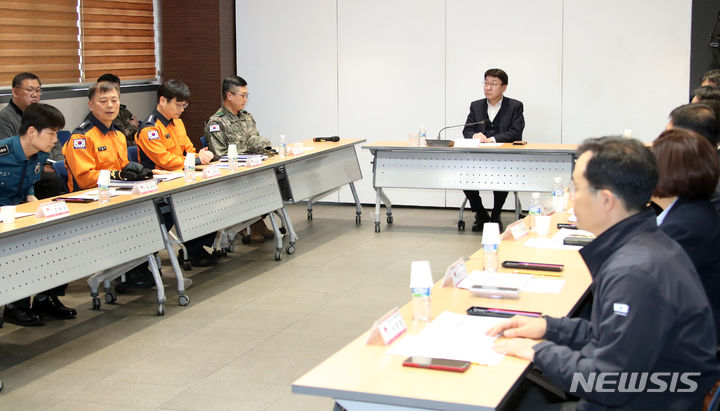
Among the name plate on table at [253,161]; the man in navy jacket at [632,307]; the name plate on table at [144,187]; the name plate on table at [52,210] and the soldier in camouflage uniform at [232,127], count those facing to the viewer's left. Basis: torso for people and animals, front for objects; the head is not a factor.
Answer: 1

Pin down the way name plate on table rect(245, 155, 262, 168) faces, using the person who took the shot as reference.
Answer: facing the viewer and to the right of the viewer

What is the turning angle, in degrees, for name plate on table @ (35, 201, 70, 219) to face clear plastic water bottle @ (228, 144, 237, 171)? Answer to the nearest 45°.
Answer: approximately 90° to its left

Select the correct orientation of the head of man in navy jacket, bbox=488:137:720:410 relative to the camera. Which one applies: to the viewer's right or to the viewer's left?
to the viewer's left

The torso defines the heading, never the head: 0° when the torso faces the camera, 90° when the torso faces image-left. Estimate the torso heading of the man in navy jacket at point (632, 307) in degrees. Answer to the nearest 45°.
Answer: approximately 90°

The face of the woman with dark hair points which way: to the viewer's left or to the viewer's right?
to the viewer's left

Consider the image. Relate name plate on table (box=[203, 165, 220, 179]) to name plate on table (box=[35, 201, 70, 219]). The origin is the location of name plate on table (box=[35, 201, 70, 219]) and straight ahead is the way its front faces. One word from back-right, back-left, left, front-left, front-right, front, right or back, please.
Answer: left

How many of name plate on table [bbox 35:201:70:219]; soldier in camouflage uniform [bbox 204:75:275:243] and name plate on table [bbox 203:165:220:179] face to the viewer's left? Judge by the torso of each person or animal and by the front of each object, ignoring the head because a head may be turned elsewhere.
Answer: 0

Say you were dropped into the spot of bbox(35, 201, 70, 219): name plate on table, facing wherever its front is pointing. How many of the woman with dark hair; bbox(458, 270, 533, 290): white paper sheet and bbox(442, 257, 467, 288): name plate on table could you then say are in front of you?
3

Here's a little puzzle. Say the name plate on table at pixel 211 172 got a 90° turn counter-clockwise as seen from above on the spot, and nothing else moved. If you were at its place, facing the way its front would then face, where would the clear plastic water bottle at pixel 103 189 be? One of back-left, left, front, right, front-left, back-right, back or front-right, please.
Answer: back

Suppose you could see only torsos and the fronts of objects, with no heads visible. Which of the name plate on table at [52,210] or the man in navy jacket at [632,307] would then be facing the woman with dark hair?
the name plate on table

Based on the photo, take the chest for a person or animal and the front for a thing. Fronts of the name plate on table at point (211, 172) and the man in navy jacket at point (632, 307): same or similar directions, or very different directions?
very different directions

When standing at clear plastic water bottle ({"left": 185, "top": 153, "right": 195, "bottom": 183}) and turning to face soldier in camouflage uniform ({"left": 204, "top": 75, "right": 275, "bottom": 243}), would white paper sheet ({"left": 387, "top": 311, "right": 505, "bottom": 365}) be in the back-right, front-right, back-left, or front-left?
back-right

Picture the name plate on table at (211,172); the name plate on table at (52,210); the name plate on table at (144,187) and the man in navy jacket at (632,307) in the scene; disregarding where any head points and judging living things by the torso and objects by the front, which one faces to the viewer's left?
the man in navy jacket

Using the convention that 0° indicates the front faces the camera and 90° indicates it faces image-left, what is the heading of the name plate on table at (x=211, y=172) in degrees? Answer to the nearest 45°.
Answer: approximately 315°

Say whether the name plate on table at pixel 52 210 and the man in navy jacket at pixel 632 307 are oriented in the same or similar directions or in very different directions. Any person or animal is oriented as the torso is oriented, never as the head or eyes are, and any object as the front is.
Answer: very different directions

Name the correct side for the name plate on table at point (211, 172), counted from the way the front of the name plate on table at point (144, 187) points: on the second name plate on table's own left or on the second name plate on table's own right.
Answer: on the second name plate on table's own left
